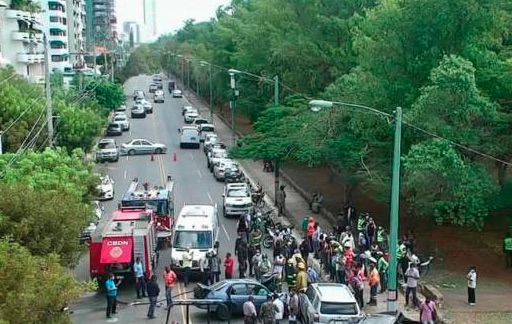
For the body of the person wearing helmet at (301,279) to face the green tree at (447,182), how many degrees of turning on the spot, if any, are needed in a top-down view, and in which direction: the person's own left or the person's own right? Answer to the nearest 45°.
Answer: approximately 45° to the person's own right

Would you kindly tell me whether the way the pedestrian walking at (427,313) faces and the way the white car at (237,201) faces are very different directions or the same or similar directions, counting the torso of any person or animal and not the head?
very different directions

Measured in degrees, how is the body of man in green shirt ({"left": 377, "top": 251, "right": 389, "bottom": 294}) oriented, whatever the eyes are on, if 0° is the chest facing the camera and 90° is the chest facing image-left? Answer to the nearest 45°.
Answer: approximately 90°

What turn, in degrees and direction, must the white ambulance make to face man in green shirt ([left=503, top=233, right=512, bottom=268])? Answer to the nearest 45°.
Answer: approximately 90° to its left

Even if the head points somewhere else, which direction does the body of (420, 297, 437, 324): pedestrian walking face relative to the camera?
away from the camera

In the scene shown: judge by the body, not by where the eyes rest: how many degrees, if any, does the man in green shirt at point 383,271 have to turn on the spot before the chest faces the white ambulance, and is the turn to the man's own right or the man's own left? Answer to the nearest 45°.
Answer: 0° — they already face it

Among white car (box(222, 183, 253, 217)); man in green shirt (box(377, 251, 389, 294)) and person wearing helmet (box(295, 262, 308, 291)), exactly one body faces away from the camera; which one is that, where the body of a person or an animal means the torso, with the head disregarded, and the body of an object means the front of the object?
the person wearing helmet

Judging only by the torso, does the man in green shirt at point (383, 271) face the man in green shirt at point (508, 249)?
no

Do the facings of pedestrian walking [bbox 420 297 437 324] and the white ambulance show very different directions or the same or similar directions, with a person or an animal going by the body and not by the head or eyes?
very different directions

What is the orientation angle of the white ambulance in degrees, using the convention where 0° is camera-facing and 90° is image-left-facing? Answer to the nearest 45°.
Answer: approximately 0°

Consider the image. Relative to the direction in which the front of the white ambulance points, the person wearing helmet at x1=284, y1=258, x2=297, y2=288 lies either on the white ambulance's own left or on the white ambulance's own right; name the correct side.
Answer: on the white ambulance's own left

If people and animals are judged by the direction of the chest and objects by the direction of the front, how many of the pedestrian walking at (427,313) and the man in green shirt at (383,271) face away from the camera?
1
